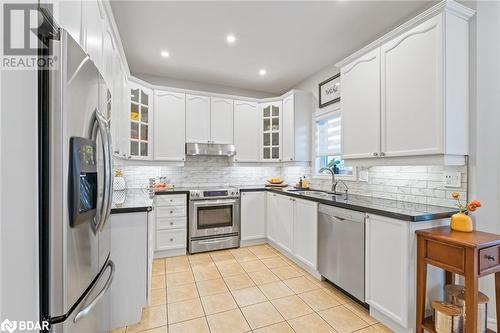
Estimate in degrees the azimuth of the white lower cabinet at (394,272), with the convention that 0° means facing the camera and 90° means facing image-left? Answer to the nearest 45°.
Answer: approximately 45°

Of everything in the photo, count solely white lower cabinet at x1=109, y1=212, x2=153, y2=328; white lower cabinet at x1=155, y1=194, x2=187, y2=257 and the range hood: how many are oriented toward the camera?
2

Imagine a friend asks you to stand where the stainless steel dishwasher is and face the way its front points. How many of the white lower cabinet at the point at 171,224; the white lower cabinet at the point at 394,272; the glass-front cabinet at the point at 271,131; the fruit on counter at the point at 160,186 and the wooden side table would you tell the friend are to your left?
2

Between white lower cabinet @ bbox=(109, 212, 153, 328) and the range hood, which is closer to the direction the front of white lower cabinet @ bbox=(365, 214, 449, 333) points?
the white lower cabinet

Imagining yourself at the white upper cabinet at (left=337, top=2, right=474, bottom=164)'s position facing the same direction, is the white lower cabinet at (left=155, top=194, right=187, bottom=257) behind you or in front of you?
in front

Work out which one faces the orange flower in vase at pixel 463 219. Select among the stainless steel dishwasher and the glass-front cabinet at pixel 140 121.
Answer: the glass-front cabinet

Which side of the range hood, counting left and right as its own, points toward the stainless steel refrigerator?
front

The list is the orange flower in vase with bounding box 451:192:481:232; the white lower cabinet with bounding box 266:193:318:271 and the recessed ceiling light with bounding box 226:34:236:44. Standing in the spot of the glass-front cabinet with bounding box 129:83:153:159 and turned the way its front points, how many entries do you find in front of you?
3

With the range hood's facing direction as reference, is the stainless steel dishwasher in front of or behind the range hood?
in front

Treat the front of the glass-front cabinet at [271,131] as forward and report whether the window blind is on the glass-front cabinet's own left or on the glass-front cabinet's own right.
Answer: on the glass-front cabinet's own left

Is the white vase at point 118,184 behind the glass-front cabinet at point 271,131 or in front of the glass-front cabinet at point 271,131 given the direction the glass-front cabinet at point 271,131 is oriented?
in front

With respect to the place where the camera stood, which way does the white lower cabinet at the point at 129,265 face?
facing to the right of the viewer

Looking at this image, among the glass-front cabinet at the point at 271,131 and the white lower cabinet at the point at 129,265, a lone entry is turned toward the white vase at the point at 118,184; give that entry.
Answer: the glass-front cabinet

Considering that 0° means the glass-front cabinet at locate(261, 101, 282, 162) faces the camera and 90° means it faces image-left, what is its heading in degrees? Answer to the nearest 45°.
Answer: approximately 45°
